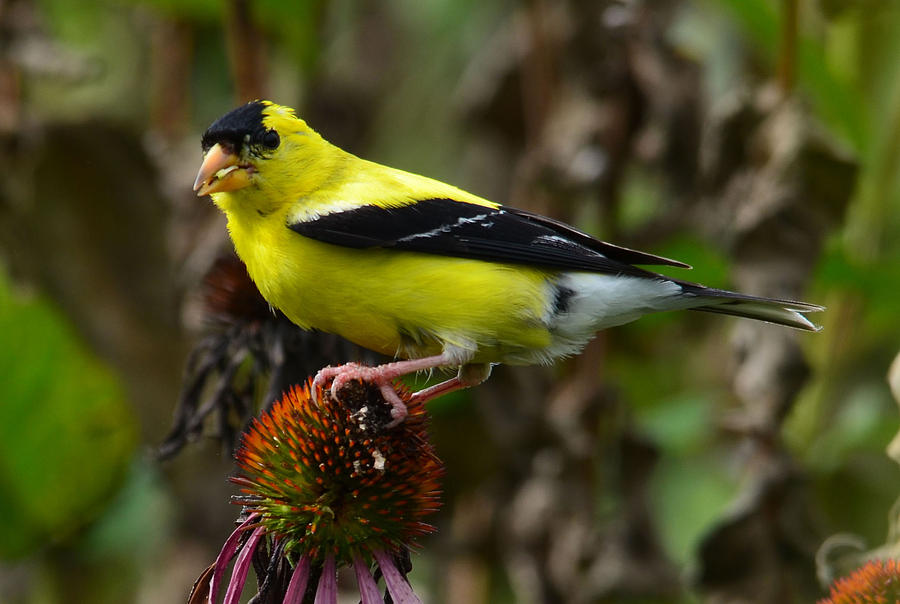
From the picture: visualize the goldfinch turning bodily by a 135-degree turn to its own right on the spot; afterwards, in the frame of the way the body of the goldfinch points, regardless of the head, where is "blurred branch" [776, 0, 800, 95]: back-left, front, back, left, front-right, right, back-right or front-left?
front

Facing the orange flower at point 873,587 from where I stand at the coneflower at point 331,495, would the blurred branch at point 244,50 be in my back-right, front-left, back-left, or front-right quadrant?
back-left

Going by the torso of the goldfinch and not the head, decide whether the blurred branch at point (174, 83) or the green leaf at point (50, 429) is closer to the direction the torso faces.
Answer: the green leaf

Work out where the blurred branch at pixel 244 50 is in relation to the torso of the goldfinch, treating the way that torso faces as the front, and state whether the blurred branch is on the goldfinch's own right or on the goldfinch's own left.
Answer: on the goldfinch's own right

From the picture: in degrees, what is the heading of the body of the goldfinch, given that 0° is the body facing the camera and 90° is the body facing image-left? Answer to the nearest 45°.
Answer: approximately 90°

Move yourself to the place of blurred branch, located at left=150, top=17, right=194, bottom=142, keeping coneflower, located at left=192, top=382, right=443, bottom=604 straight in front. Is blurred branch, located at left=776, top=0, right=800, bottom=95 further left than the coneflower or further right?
left

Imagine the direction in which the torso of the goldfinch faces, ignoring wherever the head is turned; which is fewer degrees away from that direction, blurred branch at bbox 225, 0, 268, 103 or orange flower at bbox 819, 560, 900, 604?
the blurred branch

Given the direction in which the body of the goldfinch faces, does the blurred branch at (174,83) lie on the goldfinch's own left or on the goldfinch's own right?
on the goldfinch's own right
